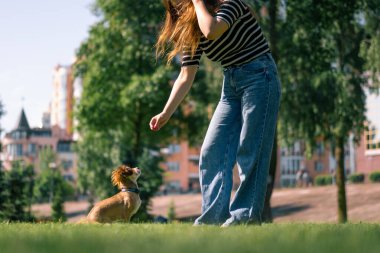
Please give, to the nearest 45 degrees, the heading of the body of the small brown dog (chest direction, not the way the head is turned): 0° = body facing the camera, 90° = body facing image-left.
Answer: approximately 270°

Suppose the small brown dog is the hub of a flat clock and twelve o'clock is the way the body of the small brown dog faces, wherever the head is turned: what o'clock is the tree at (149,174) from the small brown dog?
The tree is roughly at 9 o'clock from the small brown dog.

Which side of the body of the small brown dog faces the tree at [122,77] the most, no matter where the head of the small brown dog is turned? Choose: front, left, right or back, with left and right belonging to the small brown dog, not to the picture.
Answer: left

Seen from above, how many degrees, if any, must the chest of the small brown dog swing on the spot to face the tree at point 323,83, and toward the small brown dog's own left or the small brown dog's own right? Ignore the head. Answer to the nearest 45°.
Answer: approximately 45° to the small brown dog's own left

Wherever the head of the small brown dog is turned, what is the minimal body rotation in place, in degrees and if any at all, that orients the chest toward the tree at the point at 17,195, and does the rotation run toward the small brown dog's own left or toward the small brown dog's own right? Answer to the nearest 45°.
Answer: approximately 90° to the small brown dog's own left
